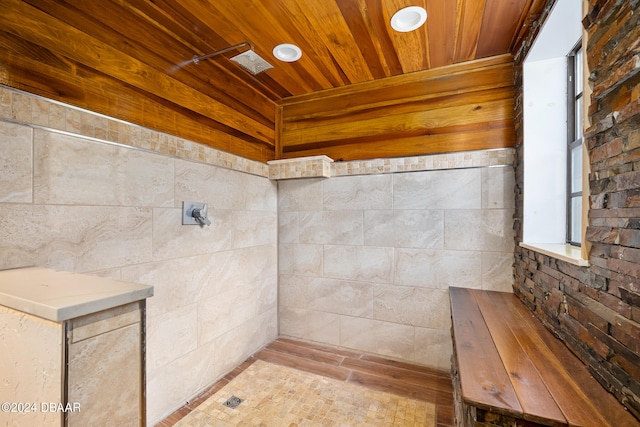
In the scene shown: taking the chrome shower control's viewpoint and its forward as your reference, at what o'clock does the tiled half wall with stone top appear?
The tiled half wall with stone top is roughly at 2 o'clock from the chrome shower control.

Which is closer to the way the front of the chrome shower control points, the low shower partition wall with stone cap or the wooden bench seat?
the wooden bench seat

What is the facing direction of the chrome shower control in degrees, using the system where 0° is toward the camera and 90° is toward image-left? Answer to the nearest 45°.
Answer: approximately 315°

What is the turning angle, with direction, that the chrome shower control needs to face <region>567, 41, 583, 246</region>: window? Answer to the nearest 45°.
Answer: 0° — it already faces it

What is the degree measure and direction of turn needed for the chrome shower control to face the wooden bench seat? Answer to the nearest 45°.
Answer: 0° — it already faces it
